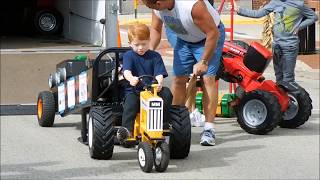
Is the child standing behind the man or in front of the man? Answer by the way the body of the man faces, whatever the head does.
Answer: behind

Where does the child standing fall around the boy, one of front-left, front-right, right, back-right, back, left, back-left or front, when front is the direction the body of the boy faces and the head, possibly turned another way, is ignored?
back-left

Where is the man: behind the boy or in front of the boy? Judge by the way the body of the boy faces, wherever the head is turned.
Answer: behind

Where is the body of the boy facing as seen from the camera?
toward the camera

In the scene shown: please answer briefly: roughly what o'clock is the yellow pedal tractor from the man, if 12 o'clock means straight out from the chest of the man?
The yellow pedal tractor is roughly at 11 o'clock from the man.

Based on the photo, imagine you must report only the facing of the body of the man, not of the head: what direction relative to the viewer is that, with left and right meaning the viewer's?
facing the viewer and to the left of the viewer

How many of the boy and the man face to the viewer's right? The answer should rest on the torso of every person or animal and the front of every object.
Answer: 0

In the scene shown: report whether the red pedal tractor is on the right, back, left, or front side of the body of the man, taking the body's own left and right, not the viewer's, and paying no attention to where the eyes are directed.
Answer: back
